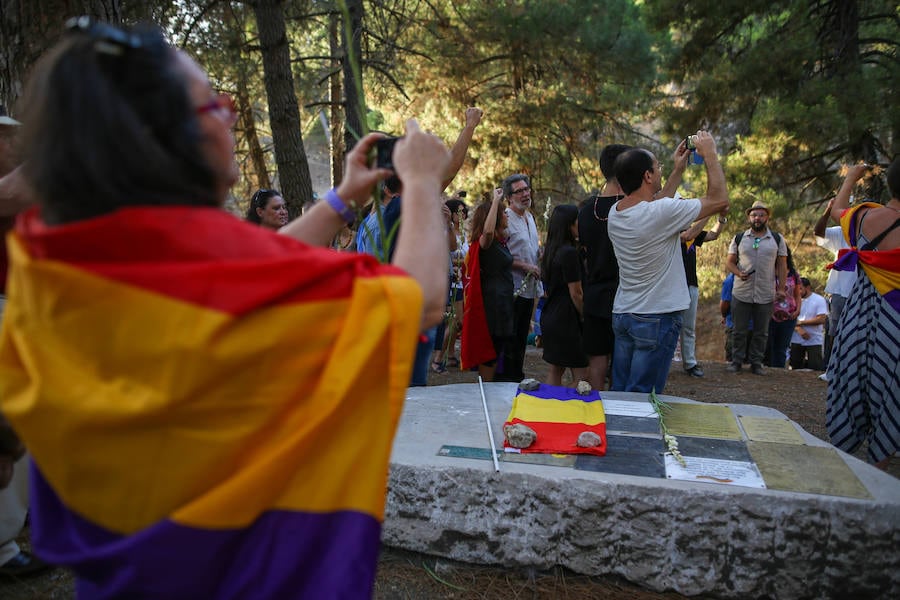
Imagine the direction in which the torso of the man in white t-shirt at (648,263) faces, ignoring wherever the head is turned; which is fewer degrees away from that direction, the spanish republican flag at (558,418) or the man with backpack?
the man with backpack

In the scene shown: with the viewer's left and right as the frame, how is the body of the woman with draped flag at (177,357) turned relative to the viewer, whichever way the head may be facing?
facing away from the viewer and to the right of the viewer

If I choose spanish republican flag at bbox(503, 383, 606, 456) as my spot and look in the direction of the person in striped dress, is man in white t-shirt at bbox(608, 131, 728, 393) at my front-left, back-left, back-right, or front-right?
front-left

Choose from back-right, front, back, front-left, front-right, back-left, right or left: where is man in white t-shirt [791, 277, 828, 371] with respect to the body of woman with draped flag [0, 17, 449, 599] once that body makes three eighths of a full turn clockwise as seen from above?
back-left

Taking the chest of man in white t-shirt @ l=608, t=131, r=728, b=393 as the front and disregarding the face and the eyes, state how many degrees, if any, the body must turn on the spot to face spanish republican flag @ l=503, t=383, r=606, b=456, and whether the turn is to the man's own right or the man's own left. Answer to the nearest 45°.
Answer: approximately 180°

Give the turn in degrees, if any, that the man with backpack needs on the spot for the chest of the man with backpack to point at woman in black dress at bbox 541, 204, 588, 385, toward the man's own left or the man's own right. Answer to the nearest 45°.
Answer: approximately 45° to the man's own right

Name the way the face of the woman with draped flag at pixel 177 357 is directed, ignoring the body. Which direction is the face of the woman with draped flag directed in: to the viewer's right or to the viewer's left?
to the viewer's right

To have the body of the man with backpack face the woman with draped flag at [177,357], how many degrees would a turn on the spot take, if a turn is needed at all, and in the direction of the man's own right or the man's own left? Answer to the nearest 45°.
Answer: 0° — they already face them

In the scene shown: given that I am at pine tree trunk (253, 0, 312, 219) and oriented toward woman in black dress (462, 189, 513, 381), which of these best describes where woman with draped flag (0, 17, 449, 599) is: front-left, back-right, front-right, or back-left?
front-right

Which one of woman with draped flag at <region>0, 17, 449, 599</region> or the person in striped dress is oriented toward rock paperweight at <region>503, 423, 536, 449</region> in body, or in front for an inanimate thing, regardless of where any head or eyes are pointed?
the woman with draped flag

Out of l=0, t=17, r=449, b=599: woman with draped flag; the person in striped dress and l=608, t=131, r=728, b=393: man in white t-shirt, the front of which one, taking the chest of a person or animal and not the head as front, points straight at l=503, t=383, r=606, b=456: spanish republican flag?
the woman with draped flag

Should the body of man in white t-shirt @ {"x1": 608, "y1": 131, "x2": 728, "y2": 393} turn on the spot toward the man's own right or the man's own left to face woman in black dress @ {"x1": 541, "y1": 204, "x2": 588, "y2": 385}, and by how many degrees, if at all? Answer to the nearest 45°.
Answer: approximately 90° to the man's own left

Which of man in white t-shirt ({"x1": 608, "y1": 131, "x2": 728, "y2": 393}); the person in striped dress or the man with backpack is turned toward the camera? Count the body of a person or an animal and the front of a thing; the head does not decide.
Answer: the man with backpack

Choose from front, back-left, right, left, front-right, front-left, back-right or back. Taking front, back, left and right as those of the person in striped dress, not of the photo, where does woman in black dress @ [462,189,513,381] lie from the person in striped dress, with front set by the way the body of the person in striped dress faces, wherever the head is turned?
front-left

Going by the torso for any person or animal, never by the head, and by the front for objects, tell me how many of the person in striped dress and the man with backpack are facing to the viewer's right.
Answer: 0

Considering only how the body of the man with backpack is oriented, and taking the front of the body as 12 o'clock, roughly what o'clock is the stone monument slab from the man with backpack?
The stone monument slab is roughly at 12 o'clock from the man with backpack.

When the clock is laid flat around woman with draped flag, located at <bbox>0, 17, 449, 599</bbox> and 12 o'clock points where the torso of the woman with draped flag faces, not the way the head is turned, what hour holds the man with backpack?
The man with backpack is roughly at 12 o'clock from the woman with draped flag.

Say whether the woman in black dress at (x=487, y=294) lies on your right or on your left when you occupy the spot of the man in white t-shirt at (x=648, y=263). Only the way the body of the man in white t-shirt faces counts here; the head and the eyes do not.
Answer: on your left

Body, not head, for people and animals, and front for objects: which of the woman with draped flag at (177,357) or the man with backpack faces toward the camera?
the man with backpack
